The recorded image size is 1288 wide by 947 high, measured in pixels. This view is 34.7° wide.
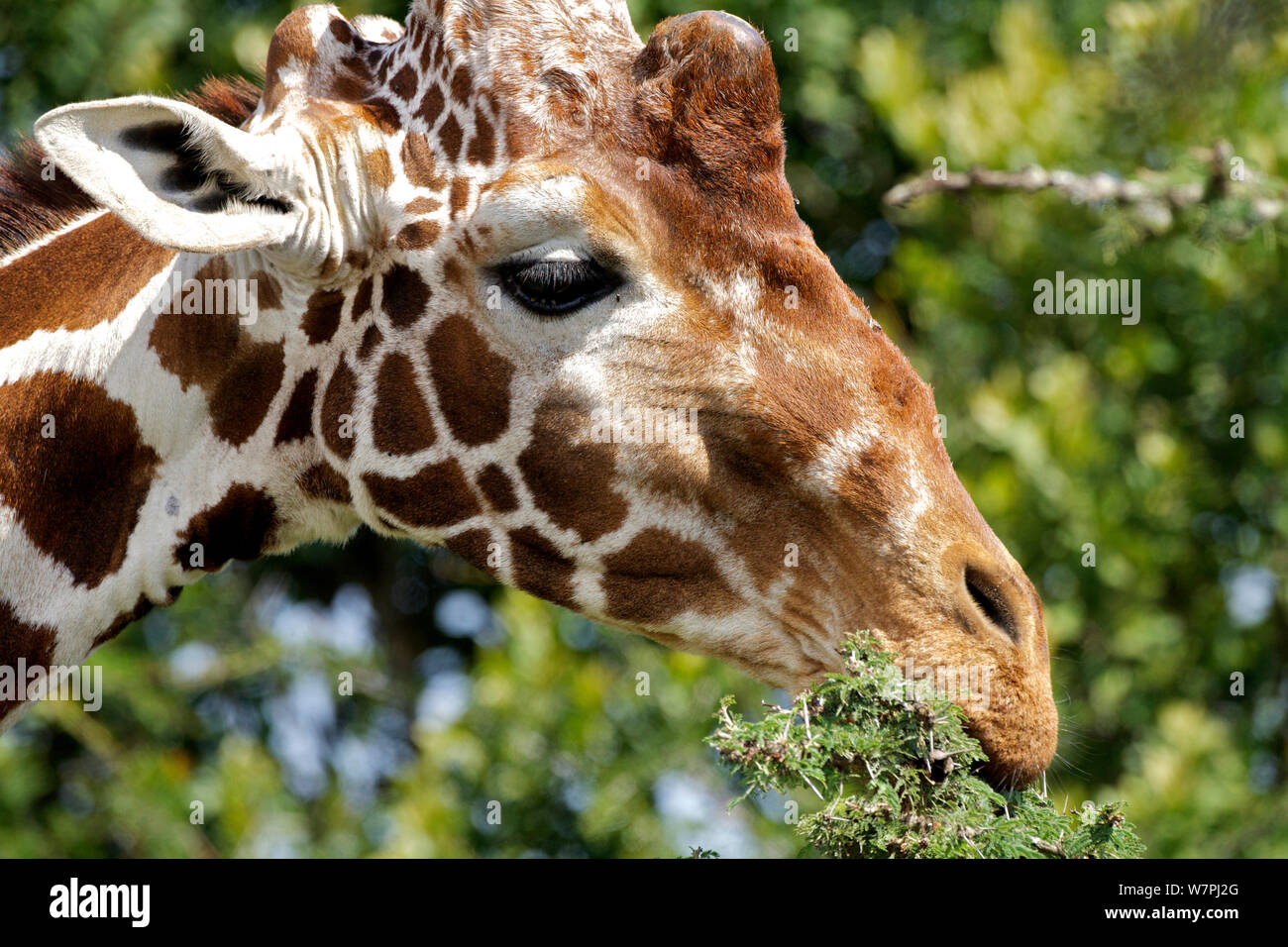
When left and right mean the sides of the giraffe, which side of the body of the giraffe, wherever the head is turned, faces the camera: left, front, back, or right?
right
